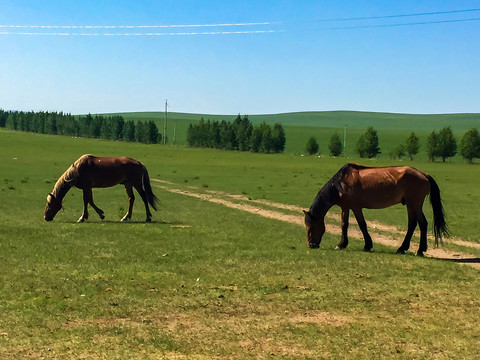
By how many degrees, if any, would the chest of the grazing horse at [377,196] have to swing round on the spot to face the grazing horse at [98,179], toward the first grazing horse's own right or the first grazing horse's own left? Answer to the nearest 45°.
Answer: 0° — it already faces it

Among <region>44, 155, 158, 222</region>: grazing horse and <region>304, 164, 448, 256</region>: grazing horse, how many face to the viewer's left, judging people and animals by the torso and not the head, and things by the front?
2

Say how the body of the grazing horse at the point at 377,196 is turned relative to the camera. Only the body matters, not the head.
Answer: to the viewer's left

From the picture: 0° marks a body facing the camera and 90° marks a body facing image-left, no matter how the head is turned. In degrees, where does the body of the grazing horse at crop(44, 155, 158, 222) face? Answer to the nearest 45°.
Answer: approximately 90°

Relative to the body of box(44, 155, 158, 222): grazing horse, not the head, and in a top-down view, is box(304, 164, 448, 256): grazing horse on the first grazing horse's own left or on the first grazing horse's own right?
on the first grazing horse's own left
